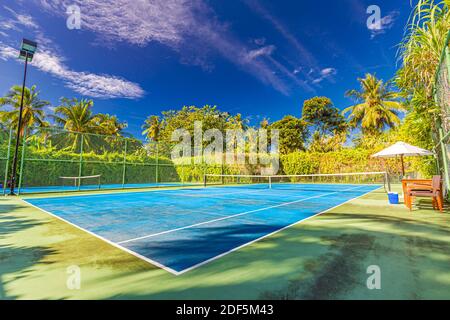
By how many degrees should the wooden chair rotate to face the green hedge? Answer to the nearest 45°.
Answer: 0° — it already faces it

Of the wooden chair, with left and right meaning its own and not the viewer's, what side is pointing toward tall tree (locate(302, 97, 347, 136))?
right

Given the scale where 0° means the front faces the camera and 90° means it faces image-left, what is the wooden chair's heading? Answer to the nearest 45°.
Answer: approximately 90°

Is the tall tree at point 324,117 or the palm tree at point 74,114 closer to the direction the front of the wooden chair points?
the palm tree

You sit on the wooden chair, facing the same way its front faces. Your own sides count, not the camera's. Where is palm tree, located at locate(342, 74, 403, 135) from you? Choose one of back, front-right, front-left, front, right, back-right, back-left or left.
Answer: right

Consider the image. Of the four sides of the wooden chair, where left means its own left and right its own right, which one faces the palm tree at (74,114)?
front

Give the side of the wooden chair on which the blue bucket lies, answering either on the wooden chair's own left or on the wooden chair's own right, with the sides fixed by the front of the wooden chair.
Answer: on the wooden chair's own right

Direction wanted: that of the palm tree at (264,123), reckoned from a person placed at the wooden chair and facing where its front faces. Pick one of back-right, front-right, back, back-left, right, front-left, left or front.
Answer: front-right

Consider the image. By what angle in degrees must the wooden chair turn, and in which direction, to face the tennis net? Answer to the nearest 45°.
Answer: approximately 45° to its right

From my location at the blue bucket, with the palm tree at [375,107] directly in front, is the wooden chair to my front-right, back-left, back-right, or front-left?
back-right
